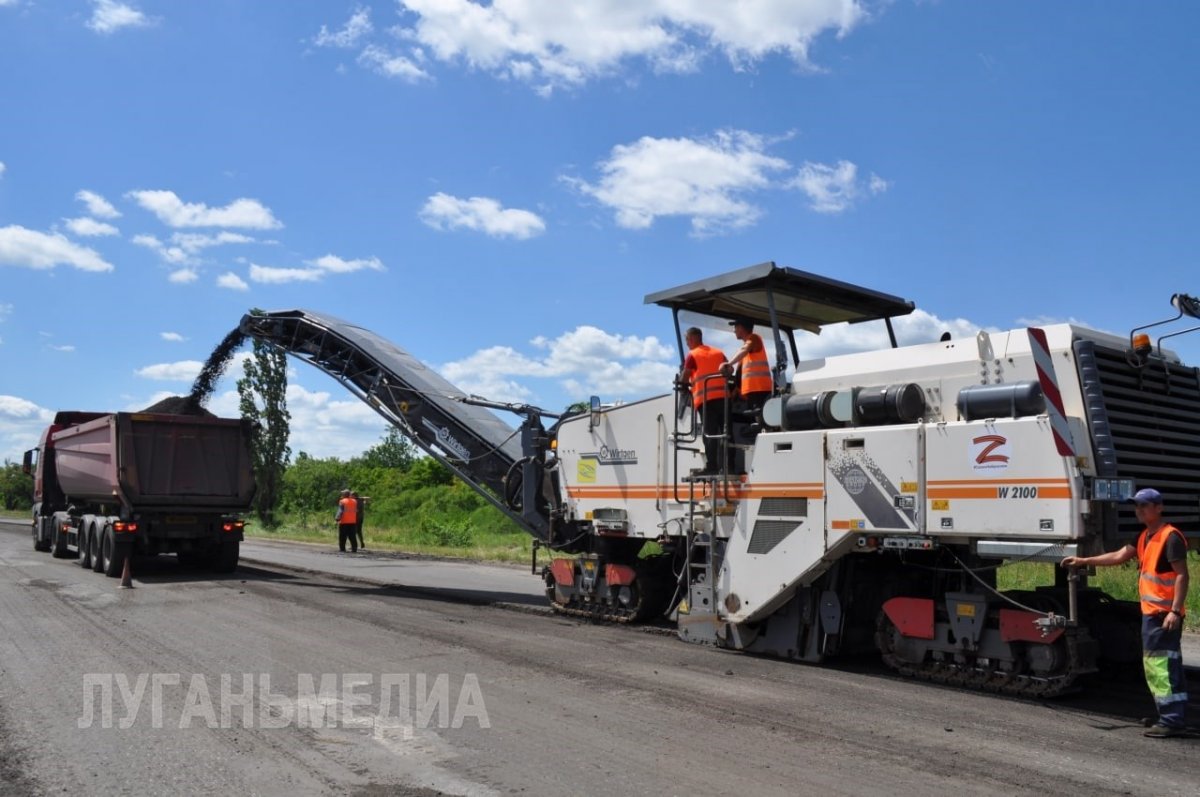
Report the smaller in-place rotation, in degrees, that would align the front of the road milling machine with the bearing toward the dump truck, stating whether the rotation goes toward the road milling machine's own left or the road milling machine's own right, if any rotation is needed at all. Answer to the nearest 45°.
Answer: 0° — it already faces it

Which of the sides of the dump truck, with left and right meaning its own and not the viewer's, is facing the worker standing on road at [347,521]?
right

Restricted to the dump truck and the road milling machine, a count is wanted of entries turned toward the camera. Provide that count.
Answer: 0

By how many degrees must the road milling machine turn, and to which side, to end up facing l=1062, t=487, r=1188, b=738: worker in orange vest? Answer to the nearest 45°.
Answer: approximately 180°

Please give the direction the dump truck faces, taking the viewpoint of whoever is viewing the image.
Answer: facing away from the viewer and to the left of the viewer

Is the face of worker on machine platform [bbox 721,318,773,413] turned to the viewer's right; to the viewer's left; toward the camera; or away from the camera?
to the viewer's left

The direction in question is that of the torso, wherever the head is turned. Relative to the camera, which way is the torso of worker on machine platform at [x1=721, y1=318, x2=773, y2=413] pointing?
to the viewer's left

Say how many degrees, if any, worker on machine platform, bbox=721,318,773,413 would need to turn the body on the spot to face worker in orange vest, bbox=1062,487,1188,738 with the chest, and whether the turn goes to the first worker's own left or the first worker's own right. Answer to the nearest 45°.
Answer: approximately 135° to the first worker's own left

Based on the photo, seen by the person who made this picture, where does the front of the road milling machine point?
facing away from the viewer and to the left of the viewer

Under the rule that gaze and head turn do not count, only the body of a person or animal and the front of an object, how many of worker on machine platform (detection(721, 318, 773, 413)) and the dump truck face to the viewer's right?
0
